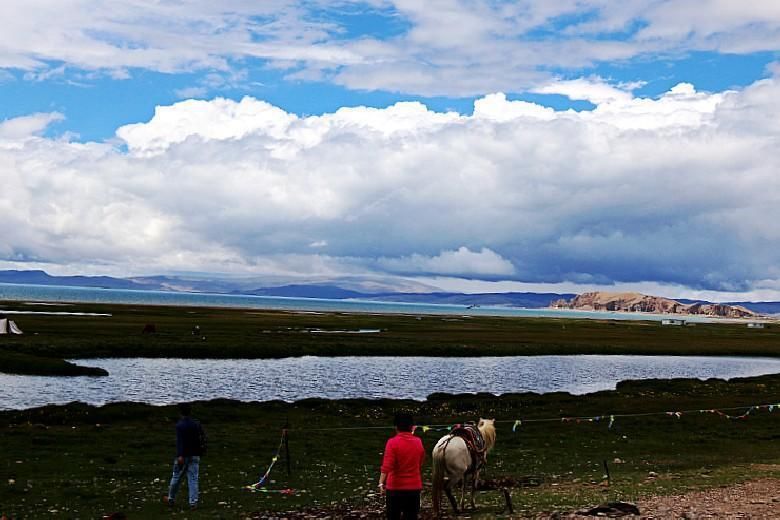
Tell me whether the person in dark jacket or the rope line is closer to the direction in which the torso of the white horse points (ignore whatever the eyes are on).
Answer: the rope line

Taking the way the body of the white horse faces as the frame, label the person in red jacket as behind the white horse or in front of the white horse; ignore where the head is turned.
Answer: behind

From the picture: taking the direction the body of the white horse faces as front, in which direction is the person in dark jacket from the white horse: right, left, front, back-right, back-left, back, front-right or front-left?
back-left

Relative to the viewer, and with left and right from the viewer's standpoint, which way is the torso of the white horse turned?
facing away from the viewer and to the right of the viewer
